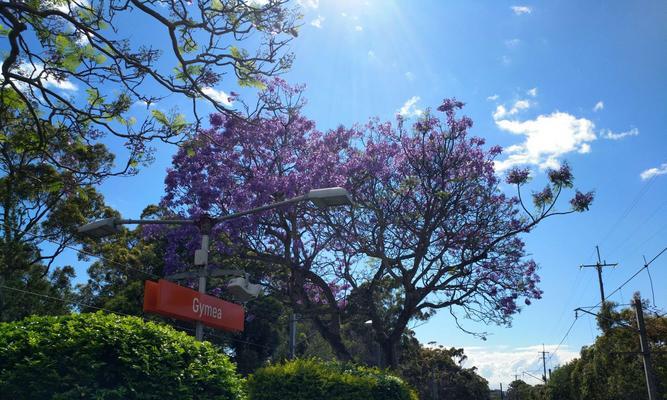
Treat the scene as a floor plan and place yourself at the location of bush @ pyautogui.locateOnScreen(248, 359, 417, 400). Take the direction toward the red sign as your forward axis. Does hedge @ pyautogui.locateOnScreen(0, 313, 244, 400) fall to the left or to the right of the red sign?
left

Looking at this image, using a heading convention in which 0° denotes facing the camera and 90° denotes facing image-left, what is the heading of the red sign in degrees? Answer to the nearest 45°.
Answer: approximately 315°

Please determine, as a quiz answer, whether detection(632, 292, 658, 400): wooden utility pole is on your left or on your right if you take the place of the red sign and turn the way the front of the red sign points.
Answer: on your left

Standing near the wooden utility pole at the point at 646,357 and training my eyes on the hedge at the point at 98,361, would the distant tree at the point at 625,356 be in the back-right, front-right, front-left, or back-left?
back-right

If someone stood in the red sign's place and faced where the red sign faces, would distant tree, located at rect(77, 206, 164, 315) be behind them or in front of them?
behind

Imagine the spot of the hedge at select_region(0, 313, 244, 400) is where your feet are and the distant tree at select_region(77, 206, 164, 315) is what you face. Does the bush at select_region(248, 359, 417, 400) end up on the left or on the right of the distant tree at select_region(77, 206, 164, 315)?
right

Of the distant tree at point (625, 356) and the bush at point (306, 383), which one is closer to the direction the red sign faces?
the bush

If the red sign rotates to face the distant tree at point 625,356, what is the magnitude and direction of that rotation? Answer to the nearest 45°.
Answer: approximately 90° to its left

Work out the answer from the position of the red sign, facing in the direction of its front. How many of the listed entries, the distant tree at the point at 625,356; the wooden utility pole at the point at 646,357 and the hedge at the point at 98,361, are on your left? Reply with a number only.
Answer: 2

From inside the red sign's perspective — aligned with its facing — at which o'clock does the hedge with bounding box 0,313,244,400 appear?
The hedge is roughly at 2 o'clock from the red sign.
